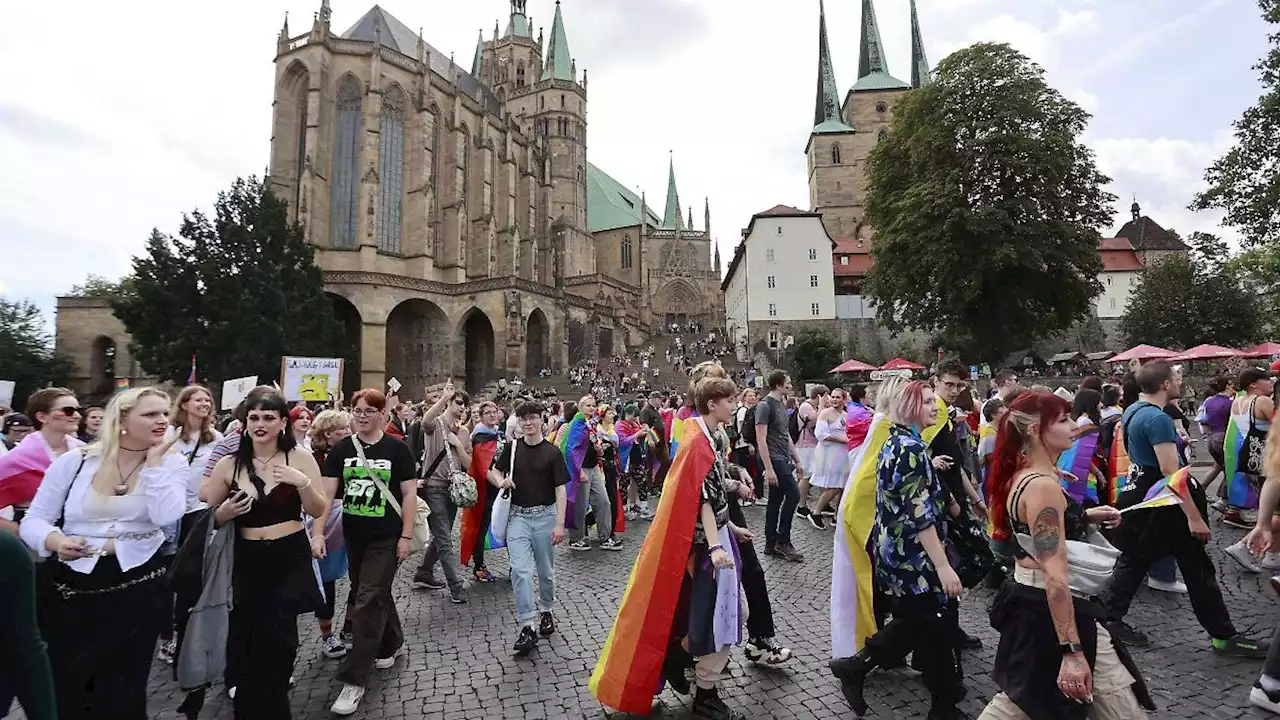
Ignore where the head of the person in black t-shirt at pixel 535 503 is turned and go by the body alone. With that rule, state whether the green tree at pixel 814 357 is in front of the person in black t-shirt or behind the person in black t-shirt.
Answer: behind

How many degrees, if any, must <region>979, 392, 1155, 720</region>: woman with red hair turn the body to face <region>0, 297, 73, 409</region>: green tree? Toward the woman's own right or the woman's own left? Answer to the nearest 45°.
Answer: approximately 180°

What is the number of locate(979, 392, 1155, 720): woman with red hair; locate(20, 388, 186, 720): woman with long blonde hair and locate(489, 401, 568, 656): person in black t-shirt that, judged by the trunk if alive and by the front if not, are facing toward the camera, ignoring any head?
2

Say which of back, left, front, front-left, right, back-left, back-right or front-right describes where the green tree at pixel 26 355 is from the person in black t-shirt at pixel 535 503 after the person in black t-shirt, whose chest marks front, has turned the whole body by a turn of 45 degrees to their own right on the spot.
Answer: right

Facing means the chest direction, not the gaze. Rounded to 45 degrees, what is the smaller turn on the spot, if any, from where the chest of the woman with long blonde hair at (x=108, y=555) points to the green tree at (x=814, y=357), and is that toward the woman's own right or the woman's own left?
approximately 135° to the woman's own left

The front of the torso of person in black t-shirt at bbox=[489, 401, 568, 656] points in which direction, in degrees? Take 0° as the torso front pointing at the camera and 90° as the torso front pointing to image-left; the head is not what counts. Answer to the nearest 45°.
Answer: approximately 0°

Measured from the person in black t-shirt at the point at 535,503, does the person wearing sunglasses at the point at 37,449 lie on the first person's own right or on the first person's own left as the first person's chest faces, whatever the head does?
on the first person's own right

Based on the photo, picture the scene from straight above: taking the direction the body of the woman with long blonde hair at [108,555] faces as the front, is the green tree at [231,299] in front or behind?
behind

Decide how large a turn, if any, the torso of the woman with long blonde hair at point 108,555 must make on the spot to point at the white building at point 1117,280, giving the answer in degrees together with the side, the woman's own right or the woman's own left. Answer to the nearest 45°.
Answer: approximately 90° to the woman's own left

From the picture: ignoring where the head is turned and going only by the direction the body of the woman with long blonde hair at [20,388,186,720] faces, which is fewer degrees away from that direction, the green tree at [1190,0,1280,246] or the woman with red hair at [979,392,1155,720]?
the woman with red hair
